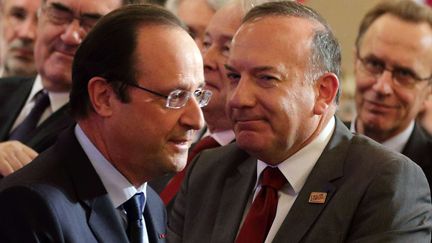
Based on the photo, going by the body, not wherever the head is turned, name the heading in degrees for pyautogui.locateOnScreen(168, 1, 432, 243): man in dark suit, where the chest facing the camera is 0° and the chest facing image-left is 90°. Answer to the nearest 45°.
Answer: approximately 45°

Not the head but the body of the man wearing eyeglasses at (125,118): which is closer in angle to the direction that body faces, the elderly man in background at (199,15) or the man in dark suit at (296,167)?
the man in dark suit

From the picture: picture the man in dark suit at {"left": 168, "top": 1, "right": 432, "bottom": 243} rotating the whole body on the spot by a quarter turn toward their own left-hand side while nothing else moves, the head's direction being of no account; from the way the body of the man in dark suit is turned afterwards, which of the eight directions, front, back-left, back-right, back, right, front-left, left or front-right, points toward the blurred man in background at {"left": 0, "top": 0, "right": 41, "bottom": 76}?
back

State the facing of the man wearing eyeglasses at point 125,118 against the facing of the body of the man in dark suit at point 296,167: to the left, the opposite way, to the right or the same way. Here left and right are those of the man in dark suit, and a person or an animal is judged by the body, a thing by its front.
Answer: to the left

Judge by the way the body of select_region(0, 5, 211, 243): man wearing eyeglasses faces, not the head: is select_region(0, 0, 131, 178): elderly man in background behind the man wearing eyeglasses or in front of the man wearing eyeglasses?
behind

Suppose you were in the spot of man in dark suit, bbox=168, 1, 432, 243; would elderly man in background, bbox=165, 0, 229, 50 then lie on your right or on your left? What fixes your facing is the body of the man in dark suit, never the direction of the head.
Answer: on your right

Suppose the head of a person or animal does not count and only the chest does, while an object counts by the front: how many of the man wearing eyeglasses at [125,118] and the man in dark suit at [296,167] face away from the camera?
0

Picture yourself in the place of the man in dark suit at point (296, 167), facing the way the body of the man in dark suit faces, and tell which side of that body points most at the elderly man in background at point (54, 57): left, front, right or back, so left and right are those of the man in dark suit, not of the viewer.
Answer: right

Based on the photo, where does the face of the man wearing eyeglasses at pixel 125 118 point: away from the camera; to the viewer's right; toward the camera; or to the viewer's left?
to the viewer's right

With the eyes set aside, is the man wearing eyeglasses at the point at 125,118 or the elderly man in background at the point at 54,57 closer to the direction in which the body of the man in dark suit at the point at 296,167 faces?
the man wearing eyeglasses

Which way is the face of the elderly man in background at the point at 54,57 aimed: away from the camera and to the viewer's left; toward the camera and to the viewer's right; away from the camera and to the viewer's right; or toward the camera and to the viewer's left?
toward the camera and to the viewer's right
